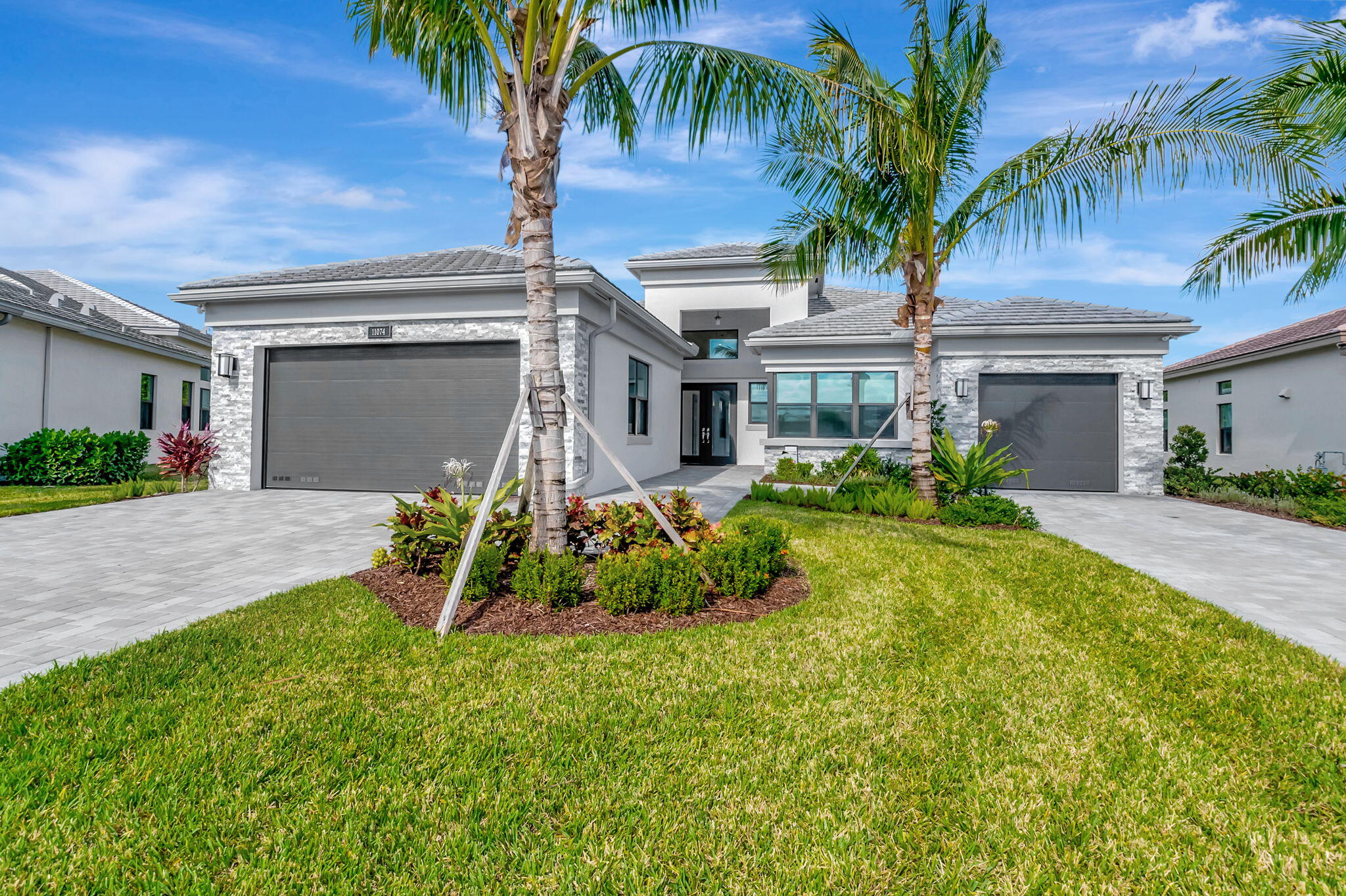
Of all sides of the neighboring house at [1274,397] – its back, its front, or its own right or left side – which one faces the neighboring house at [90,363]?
right

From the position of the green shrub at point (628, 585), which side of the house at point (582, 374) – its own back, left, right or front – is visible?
front

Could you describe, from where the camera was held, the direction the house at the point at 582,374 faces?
facing the viewer

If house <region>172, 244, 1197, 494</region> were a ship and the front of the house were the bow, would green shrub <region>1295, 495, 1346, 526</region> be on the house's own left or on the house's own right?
on the house's own left

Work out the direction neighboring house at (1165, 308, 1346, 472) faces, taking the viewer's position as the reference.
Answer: facing the viewer and to the right of the viewer

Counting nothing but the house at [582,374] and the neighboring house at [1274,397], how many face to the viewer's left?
0

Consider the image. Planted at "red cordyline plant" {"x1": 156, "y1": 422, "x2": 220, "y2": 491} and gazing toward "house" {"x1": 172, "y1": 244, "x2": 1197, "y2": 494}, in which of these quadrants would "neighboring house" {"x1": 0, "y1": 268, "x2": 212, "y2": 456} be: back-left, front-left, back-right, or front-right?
back-left

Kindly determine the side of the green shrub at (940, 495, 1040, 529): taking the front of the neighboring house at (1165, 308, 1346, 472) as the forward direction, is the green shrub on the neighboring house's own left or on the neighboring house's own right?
on the neighboring house's own right

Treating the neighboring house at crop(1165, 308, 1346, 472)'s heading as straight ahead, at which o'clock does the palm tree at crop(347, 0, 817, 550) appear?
The palm tree is roughly at 2 o'clock from the neighboring house.

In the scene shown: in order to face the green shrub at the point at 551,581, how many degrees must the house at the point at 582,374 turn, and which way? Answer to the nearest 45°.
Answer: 0° — it already faces it

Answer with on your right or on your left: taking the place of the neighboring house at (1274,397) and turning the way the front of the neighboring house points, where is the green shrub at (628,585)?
on your right

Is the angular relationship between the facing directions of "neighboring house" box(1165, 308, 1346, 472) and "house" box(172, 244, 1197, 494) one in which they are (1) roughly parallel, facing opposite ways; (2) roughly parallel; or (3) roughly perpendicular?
roughly parallel

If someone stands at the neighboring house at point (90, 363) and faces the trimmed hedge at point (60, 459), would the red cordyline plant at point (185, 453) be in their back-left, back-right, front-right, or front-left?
front-left

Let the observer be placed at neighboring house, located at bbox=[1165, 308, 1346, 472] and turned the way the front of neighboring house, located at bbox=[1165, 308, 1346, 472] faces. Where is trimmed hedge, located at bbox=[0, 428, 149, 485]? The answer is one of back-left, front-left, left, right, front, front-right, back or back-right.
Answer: right

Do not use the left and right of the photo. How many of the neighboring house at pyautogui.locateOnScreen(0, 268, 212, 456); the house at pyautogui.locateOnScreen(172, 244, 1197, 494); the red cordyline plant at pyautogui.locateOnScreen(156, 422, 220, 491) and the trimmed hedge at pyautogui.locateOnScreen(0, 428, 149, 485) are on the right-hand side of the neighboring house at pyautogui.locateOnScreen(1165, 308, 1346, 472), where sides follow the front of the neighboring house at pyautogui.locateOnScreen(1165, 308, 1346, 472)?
4

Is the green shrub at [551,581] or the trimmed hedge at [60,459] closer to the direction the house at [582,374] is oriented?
the green shrub
